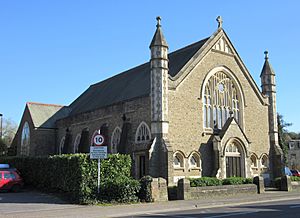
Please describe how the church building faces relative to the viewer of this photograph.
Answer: facing the viewer and to the right of the viewer

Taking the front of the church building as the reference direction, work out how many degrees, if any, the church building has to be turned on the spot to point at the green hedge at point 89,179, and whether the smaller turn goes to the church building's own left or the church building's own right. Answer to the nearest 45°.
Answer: approximately 90° to the church building's own right

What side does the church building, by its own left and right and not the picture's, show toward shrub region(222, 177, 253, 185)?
front

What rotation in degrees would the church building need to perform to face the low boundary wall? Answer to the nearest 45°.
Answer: approximately 45° to its right

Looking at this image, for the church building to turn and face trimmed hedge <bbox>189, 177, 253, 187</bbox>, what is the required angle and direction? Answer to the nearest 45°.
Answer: approximately 45° to its right

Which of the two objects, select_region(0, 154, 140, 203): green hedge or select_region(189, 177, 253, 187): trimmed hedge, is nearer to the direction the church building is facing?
the trimmed hedge
